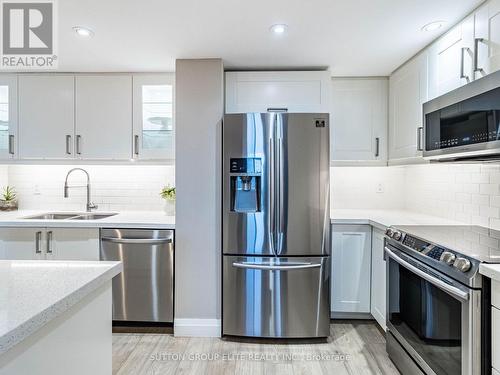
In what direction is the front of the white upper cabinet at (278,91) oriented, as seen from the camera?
facing the viewer

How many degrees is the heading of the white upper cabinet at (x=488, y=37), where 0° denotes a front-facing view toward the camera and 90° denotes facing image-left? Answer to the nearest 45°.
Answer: approximately 45°

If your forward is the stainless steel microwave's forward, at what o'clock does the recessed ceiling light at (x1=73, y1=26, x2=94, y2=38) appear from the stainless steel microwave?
The recessed ceiling light is roughly at 1 o'clock from the stainless steel microwave.

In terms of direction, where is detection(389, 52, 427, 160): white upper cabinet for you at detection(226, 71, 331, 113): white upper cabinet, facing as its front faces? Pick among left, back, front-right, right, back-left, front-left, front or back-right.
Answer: left

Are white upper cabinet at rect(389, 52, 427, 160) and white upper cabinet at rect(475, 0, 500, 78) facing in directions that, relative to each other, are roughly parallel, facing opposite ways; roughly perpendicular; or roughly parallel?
roughly parallel

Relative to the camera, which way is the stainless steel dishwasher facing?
toward the camera

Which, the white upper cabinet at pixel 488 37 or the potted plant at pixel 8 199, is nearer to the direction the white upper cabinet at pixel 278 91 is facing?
the white upper cabinet

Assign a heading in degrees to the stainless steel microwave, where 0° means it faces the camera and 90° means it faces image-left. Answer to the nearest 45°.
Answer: approximately 45°

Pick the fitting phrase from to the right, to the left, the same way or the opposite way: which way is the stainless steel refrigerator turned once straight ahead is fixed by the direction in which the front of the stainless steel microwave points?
to the left

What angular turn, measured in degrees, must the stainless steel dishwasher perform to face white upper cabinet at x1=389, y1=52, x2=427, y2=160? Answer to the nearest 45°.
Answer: approximately 90° to its left

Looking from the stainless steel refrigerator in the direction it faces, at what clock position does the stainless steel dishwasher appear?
The stainless steel dishwasher is roughly at 3 o'clock from the stainless steel refrigerator.

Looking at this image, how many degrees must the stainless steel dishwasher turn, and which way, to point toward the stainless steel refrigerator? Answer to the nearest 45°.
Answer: approximately 45° to its left

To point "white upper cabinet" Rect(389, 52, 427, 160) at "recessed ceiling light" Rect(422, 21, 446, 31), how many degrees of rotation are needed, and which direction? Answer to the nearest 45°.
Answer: approximately 45° to its left

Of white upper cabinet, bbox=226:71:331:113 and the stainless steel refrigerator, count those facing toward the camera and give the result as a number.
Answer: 2

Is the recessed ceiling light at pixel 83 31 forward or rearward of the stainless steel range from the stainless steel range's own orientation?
forward

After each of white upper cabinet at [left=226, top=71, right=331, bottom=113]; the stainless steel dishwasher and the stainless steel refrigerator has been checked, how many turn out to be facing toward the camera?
3

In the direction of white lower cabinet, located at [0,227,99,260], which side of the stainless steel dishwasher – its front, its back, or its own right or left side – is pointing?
right

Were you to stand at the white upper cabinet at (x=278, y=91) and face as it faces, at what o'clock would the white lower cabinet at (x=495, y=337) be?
The white lower cabinet is roughly at 11 o'clock from the white upper cabinet.

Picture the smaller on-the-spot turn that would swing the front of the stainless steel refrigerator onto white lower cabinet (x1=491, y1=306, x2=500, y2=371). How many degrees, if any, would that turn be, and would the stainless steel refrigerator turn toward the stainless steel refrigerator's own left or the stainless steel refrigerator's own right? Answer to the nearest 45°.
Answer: approximately 45° to the stainless steel refrigerator's own left
